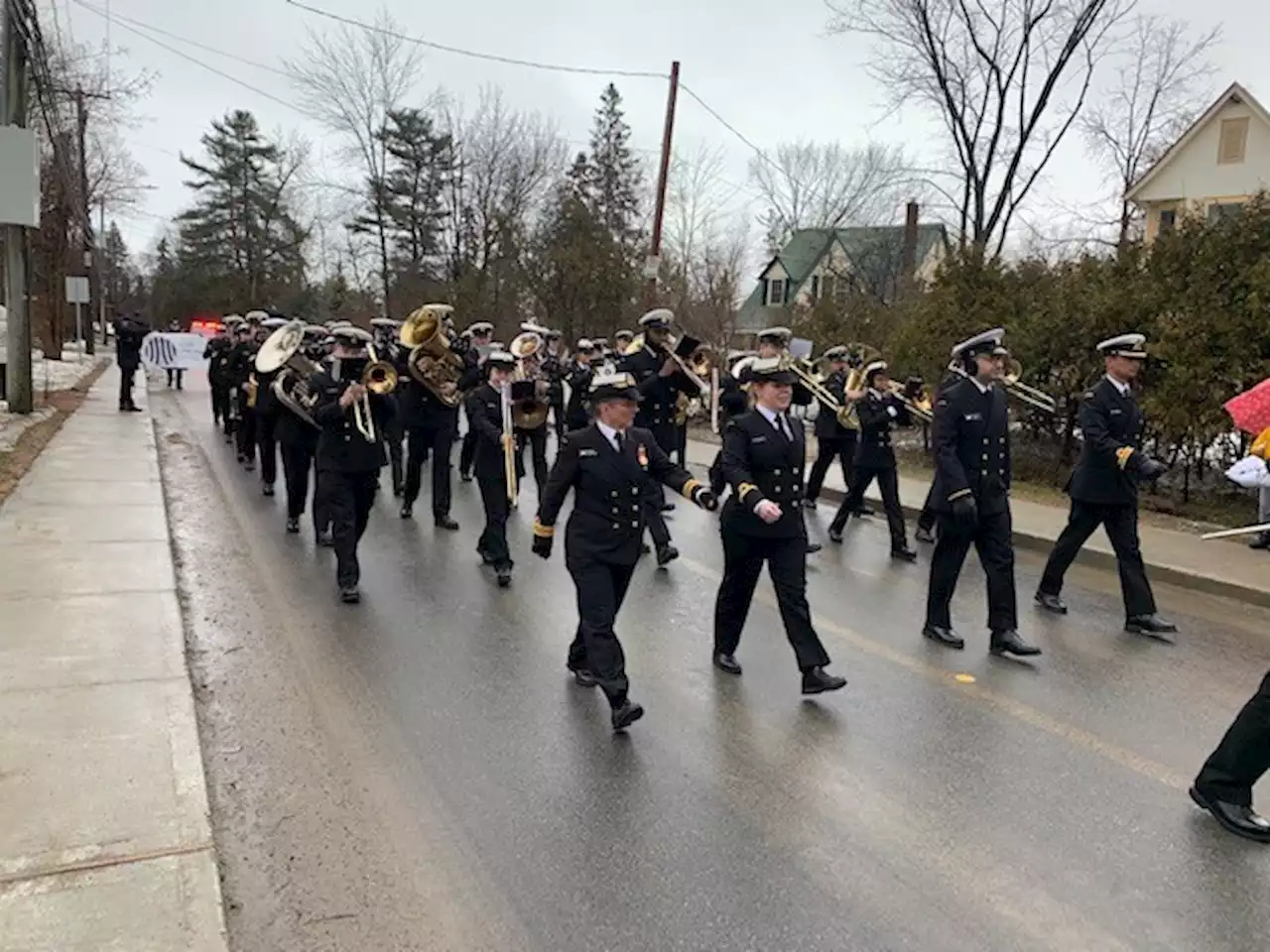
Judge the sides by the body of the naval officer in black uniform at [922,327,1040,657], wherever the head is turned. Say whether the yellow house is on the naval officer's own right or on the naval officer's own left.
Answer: on the naval officer's own left

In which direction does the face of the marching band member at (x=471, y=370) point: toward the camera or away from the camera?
toward the camera

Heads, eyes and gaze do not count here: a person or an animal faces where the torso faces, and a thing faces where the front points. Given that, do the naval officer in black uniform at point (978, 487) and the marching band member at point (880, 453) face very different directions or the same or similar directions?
same or similar directions

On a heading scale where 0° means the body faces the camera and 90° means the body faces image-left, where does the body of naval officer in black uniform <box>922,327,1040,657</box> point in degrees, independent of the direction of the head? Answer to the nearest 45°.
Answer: approximately 315°

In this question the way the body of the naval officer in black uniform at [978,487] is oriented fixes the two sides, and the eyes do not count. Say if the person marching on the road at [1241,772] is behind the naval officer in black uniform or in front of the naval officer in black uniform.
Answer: in front

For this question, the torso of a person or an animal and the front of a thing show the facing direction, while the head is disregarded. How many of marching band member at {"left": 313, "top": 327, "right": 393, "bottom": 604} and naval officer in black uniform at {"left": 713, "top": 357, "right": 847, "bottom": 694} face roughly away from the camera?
0

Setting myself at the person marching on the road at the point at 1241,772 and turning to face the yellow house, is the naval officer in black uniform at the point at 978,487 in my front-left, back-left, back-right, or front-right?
front-left

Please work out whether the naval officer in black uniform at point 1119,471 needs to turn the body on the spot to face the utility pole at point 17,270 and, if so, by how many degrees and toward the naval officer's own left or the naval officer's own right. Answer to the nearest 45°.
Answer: approximately 135° to the naval officer's own right

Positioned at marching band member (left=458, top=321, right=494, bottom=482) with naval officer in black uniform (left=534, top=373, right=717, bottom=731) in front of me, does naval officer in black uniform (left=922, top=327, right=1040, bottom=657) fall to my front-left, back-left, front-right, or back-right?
front-left

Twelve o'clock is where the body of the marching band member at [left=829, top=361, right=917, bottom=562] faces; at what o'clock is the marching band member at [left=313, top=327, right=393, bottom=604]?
the marching band member at [left=313, top=327, right=393, bottom=604] is roughly at 3 o'clock from the marching band member at [left=829, top=361, right=917, bottom=562].

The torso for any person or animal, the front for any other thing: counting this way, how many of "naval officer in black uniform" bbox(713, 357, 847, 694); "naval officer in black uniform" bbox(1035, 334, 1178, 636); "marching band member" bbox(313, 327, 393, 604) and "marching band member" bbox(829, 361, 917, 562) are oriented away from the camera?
0

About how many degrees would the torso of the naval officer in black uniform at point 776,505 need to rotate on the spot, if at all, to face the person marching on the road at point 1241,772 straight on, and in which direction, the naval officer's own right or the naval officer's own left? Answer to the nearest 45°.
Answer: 0° — they already face them

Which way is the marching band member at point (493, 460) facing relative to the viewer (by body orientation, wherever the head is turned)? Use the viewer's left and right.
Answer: facing the viewer and to the right of the viewer

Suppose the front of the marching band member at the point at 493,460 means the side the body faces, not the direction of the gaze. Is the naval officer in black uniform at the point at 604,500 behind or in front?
in front

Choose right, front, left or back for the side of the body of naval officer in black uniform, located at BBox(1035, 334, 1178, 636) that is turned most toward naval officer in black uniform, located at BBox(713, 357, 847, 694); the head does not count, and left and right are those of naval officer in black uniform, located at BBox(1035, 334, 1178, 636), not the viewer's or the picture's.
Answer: right

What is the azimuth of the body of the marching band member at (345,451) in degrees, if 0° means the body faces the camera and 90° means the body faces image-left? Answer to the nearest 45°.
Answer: approximately 0°

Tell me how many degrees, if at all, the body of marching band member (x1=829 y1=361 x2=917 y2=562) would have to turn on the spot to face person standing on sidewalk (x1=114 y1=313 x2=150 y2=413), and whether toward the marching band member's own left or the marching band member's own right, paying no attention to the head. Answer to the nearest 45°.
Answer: approximately 180°
